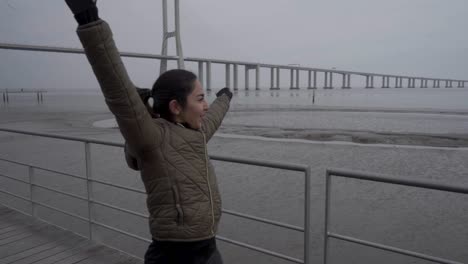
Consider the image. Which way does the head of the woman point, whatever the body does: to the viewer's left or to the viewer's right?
to the viewer's right

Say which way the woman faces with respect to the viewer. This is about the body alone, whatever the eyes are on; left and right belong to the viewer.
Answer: facing the viewer and to the right of the viewer
